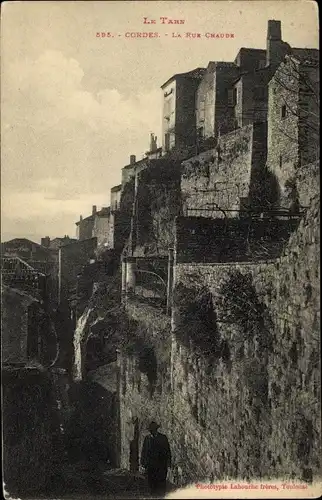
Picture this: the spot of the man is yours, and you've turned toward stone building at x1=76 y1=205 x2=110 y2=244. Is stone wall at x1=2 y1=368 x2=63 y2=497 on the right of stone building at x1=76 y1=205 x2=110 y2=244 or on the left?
left
